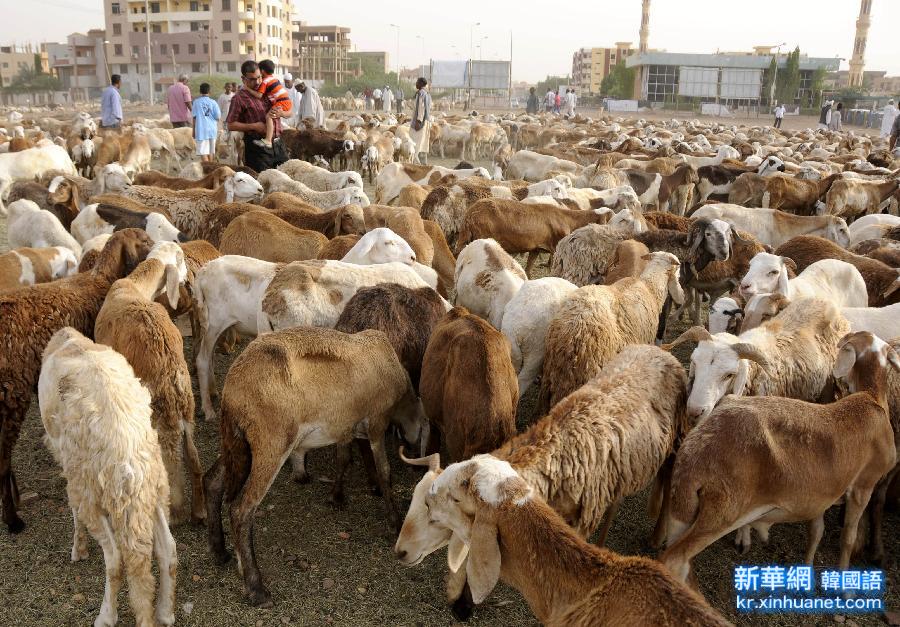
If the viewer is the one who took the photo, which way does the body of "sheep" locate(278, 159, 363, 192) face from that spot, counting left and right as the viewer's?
facing to the right of the viewer

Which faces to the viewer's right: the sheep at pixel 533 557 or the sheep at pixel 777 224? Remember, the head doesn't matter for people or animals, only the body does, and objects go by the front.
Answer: the sheep at pixel 777 224

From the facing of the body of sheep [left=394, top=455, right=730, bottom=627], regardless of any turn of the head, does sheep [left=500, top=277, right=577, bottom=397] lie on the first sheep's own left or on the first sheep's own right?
on the first sheep's own right

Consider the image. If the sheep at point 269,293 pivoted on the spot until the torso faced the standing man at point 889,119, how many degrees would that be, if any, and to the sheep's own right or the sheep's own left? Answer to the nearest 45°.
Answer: approximately 45° to the sheep's own left

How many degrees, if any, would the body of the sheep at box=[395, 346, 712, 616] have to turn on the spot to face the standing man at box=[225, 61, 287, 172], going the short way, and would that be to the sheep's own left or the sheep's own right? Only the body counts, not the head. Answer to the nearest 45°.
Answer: approximately 90° to the sheep's own right

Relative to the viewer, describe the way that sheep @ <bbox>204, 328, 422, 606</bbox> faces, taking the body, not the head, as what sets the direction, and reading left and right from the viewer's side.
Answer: facing away from the viewer and to the right of the viewer

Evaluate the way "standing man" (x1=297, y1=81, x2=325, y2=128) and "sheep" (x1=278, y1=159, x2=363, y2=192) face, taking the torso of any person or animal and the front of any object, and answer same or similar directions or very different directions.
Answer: very different directions

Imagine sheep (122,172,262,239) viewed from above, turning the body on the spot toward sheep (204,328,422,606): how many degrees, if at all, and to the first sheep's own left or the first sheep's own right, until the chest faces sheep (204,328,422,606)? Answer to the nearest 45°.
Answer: approximately 90° to the first sheep's own right

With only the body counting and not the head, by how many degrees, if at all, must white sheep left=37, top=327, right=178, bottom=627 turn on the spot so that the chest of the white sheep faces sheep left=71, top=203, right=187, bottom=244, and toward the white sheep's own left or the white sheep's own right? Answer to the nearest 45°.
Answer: approximately 45° to the white sheep's own right

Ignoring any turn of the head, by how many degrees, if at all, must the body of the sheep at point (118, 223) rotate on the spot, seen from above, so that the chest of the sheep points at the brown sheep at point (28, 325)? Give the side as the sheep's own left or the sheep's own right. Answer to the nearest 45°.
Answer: approximately 90° to the sheep's own right

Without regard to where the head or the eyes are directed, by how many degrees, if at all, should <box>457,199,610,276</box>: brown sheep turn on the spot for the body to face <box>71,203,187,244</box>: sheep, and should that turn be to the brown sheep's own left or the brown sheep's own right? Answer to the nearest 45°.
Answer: approximately 180°

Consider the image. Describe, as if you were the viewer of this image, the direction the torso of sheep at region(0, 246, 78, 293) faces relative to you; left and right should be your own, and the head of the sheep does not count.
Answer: facing to the right of the viewer

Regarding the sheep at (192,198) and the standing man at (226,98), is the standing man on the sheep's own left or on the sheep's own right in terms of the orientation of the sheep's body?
on the sheep's own left

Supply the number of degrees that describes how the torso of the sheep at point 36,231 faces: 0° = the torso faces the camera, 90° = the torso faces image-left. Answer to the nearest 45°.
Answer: approximately 270°
